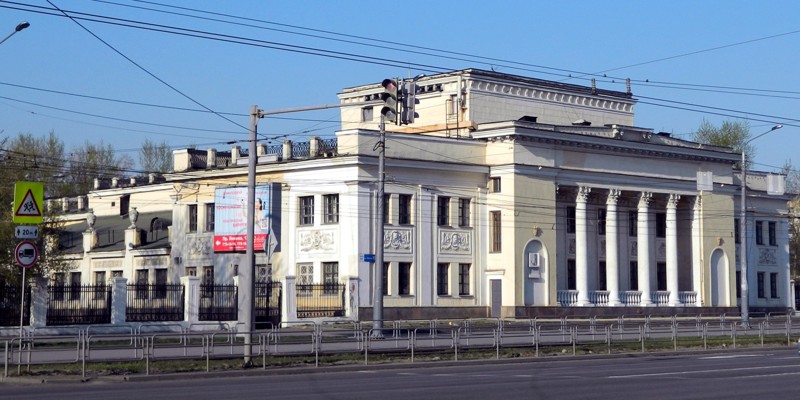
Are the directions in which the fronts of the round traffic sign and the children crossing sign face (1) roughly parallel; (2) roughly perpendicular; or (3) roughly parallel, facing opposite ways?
roughly parallel

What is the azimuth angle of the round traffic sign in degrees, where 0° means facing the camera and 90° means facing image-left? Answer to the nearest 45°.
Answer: approximately 0°

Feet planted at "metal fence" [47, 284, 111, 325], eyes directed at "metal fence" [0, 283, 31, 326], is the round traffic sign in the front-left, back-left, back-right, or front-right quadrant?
front-left

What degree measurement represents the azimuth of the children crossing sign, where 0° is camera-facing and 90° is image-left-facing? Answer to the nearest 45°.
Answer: approximately 0°

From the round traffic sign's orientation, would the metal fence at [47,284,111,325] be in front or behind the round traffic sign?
behind

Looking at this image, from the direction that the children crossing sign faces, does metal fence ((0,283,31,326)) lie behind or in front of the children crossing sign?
behind

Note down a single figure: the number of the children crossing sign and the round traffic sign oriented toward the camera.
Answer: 2
